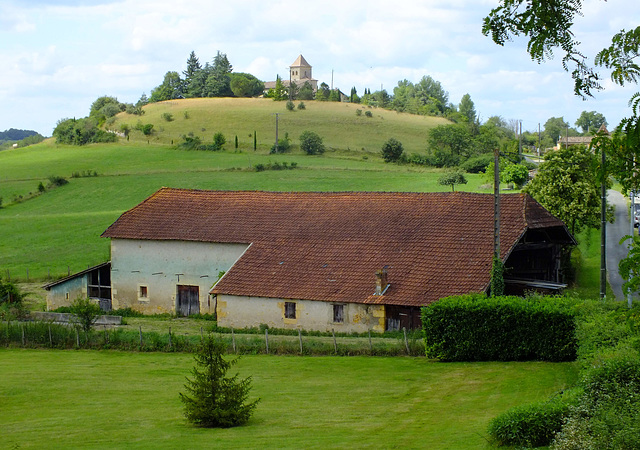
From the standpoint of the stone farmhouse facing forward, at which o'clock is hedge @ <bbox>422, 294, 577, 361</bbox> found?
The hedge is roughly at 11 o'clock from the stone farmhouse.

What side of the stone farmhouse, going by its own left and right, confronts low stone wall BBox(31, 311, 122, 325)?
right

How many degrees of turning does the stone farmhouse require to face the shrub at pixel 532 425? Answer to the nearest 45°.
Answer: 0° — it already faces it

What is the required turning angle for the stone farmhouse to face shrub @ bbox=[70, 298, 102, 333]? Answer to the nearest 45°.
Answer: approximately 45° to its right

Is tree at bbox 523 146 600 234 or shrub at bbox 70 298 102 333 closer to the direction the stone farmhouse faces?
the shrub

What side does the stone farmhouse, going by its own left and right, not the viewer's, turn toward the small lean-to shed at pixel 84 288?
right

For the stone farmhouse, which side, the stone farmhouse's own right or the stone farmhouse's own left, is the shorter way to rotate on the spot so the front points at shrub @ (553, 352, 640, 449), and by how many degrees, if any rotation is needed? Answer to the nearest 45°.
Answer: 0° — it already faces it

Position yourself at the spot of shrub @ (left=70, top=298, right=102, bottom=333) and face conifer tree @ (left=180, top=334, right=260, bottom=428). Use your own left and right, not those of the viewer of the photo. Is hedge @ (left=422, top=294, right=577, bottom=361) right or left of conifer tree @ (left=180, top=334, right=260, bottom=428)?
left

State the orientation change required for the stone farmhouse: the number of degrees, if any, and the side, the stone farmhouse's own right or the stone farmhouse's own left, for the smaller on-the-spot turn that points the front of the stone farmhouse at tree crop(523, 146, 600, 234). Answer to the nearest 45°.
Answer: approximately 135° to the stone farmhouse's own left

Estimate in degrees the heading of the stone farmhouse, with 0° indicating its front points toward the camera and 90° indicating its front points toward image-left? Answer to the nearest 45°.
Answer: approximately 0°

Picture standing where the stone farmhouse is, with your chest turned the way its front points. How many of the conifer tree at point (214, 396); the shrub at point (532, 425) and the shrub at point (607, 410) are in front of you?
3

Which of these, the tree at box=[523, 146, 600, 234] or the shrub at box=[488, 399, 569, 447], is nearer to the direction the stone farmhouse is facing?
the shrub

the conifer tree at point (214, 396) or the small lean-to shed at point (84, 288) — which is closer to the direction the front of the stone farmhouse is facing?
the conifer tree

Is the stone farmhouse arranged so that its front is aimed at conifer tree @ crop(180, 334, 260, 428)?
yes
